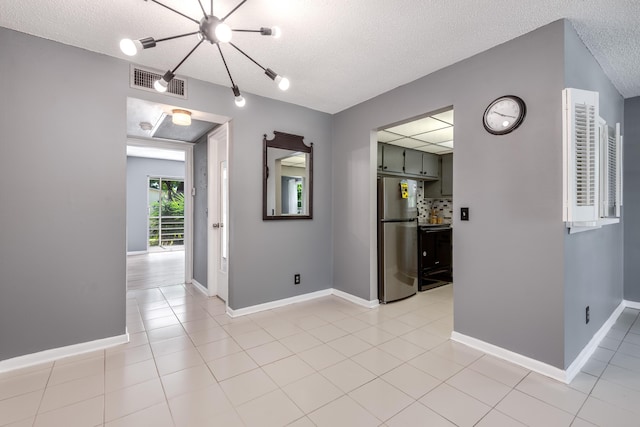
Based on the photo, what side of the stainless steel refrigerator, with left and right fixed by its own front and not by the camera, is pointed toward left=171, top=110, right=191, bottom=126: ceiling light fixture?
right

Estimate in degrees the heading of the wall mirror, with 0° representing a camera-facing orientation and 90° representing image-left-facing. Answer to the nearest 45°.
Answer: approximately 315°

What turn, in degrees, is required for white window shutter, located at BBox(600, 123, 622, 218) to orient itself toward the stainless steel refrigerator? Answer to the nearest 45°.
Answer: approximately 135° to its right

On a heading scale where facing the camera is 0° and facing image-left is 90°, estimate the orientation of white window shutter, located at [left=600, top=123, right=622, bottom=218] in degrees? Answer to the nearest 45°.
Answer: approximately 315°

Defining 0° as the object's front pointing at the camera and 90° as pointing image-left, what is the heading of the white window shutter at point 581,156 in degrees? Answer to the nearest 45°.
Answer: approximately 315°

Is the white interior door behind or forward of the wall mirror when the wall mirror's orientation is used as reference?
behind

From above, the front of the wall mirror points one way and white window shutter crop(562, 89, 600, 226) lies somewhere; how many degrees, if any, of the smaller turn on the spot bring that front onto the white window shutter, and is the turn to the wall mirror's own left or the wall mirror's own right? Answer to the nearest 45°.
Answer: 0° — it already faces it

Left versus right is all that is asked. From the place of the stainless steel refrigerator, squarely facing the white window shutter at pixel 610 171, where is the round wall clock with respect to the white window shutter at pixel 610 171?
right
